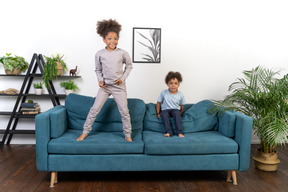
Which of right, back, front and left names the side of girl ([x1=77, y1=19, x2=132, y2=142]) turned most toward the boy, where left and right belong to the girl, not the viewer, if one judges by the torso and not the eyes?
left

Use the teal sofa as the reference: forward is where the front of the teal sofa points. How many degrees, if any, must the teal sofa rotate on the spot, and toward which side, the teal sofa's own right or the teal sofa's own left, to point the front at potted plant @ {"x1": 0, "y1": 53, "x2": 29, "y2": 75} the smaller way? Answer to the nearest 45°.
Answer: approximately 135° to the teal sofa's own right

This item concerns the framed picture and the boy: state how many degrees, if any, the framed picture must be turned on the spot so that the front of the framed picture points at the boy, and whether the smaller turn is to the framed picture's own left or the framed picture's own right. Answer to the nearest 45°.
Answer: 0° — it already faces them

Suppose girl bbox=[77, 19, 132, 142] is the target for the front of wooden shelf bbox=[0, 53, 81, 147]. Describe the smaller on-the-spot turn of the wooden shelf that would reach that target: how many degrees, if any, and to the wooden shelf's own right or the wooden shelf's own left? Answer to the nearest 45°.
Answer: approximately 45° to the wooden shelf's own left

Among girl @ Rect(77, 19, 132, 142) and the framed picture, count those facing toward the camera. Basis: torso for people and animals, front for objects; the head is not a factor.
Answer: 2

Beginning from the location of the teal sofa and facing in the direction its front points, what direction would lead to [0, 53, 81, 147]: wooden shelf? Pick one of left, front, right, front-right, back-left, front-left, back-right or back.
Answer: back-right

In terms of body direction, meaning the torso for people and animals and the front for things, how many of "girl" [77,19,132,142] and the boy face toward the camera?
2

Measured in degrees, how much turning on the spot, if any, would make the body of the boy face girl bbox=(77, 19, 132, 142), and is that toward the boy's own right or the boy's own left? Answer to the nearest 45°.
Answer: approximately 45° to the boy's own right

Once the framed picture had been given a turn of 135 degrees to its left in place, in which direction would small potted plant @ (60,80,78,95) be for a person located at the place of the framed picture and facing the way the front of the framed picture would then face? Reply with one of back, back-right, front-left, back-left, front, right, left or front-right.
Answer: back-left

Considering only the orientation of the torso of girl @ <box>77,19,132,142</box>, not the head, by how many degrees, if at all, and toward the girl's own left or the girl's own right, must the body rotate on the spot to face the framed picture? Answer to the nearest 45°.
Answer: approximately 135° to the girl's own left
